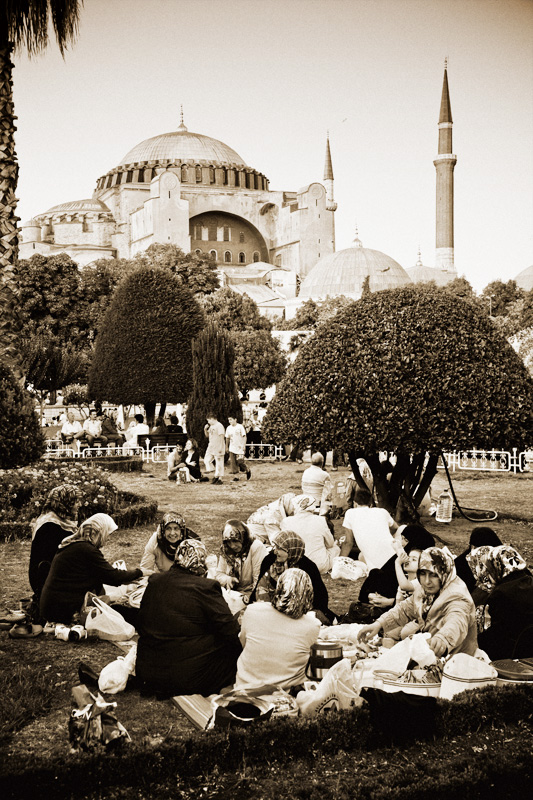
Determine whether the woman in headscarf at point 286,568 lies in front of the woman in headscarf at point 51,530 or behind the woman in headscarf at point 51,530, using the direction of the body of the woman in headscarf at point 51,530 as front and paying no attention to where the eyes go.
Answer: in front

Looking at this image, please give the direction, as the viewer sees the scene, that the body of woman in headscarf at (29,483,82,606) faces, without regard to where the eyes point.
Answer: to the viewer's right

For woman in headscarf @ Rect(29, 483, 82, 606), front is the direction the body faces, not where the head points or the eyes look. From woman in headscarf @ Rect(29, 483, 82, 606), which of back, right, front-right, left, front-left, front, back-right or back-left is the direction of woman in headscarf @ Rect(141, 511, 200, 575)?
front

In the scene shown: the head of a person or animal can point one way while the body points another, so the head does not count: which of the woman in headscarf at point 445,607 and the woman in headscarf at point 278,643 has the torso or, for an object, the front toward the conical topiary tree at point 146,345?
the woman in headscarf at point 278,643

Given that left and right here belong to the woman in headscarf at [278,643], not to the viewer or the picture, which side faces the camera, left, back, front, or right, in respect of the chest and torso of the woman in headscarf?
back

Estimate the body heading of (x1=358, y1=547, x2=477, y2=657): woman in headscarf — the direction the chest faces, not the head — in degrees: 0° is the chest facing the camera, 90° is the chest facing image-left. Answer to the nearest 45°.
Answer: approximately 45°

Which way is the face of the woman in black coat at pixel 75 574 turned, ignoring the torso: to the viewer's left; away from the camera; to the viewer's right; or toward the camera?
to the viewer's right

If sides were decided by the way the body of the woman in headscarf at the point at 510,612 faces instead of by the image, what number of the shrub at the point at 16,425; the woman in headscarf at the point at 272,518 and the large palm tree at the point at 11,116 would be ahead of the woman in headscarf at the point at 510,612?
3

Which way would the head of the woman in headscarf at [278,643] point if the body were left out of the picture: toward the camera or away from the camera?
away from the camera

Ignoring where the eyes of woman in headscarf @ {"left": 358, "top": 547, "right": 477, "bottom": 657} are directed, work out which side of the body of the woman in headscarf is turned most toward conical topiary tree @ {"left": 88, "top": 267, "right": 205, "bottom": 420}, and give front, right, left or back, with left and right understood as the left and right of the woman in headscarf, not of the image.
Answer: right

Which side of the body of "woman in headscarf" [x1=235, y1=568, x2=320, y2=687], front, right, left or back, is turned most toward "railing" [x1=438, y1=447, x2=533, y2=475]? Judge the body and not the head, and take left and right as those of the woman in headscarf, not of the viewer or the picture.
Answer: front

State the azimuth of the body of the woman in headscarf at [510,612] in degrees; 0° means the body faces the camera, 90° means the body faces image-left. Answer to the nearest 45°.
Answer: approximately 135°

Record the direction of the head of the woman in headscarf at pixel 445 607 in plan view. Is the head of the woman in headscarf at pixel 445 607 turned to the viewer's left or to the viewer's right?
to the viewer's left
